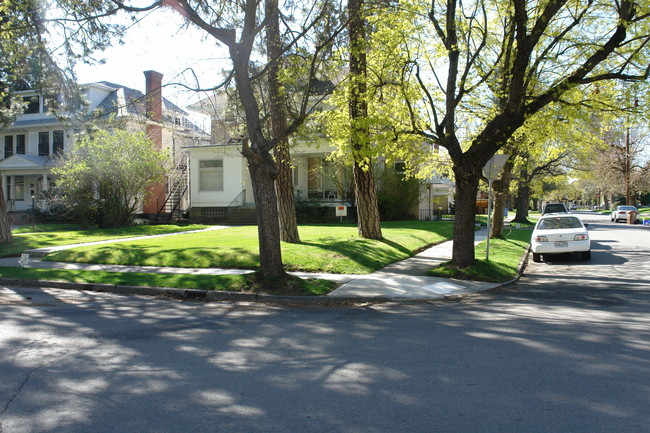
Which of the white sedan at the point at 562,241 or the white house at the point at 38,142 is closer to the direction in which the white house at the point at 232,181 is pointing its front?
the white sedan

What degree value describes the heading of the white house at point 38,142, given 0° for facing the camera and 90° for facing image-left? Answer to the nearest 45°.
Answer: approximately 45°

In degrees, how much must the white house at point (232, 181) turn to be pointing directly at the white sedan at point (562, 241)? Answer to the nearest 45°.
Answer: approximately 45° to its left

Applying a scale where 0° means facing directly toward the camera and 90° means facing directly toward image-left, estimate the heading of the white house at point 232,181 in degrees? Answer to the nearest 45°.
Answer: approximately 0°

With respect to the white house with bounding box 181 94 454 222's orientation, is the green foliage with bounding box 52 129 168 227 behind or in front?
in front

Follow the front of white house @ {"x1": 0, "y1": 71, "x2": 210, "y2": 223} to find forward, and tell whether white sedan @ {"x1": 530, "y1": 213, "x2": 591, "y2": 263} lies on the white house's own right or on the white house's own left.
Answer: on the white house's own left

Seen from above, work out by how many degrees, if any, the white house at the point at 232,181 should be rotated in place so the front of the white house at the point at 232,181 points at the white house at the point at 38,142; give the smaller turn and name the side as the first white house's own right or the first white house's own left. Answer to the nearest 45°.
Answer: approximately 90° to the first white house's own right

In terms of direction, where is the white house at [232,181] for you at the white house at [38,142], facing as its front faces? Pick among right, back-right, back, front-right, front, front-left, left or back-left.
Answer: left
